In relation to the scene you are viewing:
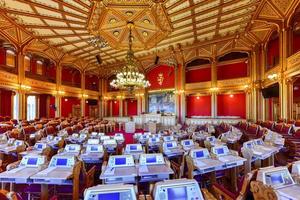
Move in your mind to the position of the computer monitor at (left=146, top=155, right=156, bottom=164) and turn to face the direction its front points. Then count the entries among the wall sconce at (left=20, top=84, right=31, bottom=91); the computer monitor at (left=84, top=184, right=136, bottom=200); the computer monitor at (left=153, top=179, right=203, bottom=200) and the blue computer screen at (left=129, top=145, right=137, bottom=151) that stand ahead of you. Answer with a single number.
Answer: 2

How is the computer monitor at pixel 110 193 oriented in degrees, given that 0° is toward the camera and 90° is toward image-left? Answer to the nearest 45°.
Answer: approximately 0°

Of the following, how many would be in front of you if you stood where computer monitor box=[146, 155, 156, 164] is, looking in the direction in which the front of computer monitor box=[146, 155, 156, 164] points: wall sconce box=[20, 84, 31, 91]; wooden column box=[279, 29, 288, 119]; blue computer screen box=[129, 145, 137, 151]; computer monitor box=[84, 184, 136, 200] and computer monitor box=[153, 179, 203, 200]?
2

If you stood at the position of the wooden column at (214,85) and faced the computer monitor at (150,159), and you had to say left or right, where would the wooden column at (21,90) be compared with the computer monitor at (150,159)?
right

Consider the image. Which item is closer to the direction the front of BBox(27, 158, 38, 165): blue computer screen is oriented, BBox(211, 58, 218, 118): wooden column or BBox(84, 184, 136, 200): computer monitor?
the computer monitor

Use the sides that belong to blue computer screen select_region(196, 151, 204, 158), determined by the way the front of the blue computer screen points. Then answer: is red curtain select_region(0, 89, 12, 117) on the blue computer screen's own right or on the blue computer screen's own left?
on the blue computer screen's own right

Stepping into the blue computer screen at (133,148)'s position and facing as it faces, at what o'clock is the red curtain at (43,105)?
The red curtain is roughly at 5 o'clock from the blue computer screen.
